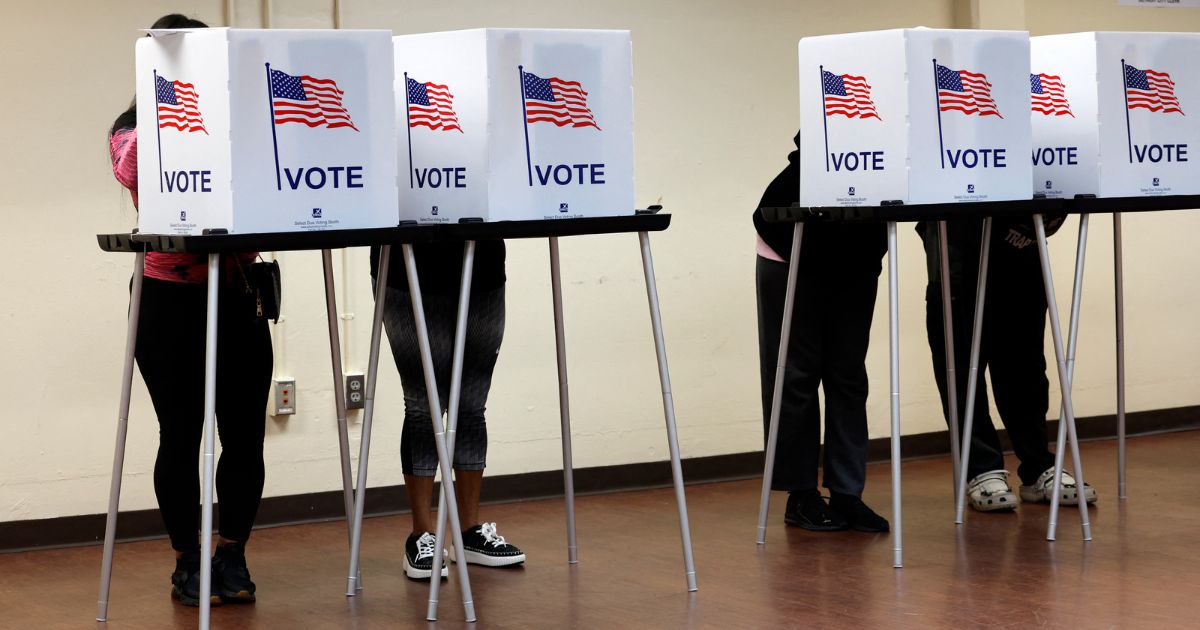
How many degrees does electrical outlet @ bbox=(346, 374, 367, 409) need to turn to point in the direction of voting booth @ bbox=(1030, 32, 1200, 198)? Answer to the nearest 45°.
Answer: approximately 45° to its left

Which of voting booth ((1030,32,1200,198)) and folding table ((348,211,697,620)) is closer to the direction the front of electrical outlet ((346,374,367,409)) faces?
the folding table

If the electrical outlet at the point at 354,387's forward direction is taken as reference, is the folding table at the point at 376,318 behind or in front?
in front

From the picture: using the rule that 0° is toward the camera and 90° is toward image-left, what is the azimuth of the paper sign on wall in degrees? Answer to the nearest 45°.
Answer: approximately 0°

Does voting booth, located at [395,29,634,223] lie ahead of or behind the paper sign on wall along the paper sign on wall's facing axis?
ahead

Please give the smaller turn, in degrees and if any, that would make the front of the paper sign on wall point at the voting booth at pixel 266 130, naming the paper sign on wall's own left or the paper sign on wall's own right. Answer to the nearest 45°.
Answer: approximately 45° to the paper sign on wall's own right

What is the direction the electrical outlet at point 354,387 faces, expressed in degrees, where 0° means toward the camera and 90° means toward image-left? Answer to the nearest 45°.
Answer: approximately 0°

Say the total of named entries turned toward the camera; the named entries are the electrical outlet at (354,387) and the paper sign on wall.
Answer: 2

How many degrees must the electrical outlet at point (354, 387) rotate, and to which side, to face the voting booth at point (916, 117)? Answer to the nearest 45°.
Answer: approximately 45° to its left

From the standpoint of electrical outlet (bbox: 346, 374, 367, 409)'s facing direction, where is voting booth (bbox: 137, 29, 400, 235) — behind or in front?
in front

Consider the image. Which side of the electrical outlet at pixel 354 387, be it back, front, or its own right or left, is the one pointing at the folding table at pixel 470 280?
front
